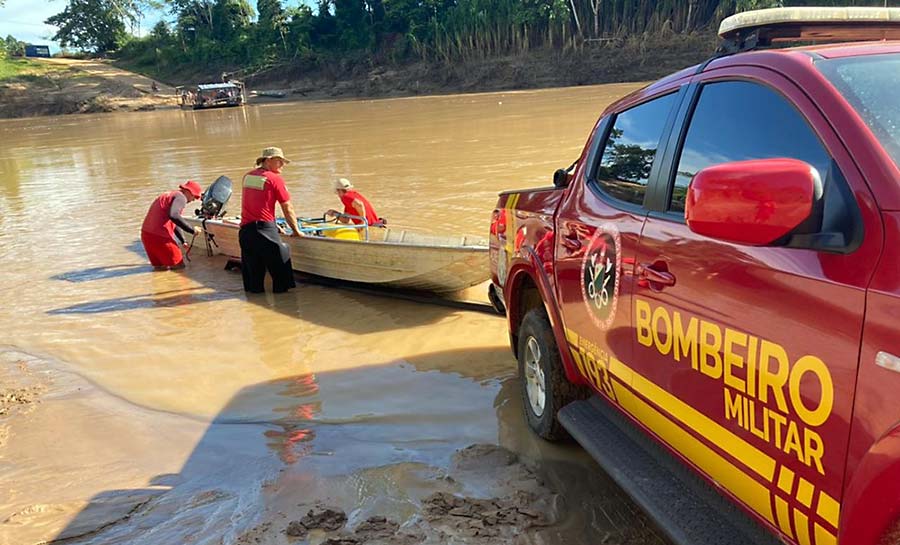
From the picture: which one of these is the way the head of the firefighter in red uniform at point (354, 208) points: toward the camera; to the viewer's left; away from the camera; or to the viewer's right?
to the viewer's left

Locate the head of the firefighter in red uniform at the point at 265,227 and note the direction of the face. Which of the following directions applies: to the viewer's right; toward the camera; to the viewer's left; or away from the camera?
to the viewer's right

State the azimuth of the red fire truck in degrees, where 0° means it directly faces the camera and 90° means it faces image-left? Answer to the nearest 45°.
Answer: approximately 315°

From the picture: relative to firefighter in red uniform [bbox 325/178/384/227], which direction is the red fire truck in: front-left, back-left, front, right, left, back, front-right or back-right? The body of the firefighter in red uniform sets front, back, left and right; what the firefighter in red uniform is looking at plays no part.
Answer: left

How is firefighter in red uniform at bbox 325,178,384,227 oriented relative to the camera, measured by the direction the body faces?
to the viewer's left

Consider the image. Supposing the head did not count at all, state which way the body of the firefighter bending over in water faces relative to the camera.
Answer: to the viewer's right

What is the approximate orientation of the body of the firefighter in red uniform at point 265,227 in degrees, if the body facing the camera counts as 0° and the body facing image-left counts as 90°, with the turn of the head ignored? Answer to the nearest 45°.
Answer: approximately 225°

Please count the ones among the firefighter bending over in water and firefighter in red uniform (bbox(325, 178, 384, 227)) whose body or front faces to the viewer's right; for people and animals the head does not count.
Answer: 1

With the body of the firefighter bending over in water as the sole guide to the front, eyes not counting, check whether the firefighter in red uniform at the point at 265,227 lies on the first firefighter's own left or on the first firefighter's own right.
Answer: on the first firefighter's own right

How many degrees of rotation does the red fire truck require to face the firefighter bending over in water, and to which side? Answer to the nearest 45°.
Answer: approximately 180°

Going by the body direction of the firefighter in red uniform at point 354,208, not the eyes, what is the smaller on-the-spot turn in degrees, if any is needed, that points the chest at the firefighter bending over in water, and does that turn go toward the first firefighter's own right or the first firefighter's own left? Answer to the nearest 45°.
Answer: approximately 45° to the first firefighter's own right

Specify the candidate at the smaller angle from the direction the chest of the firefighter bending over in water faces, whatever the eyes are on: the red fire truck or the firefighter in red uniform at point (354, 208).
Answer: the firefighter in red uniform
